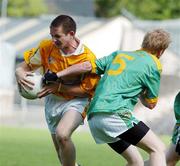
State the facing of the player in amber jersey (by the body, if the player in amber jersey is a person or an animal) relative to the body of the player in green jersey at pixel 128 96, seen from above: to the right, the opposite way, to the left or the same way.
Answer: the opposite way

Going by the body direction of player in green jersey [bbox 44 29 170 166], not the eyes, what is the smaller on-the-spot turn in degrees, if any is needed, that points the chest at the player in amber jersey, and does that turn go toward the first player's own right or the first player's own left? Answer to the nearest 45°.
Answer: approximately 90° to the first player's own left

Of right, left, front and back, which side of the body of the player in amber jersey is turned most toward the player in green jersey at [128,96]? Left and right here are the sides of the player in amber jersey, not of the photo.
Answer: left

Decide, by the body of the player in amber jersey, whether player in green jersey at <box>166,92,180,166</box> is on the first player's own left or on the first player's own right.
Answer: on the first player's own left

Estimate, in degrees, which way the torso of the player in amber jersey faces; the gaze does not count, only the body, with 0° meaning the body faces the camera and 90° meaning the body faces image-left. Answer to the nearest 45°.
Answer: approximately 45°
